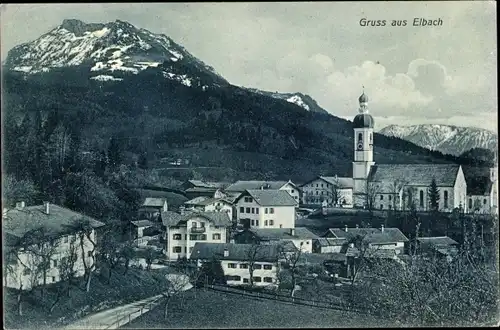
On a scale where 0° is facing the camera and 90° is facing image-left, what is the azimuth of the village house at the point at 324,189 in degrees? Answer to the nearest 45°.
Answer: approximately 45°

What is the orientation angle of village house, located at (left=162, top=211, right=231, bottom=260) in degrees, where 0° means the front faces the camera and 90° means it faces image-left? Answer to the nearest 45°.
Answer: approximately 0°

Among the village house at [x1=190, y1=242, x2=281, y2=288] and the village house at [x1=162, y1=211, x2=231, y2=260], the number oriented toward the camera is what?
2

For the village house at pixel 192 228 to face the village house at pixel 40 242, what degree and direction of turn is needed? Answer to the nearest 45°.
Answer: approximately 90° to its right

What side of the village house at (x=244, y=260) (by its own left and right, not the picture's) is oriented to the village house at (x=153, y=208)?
back
